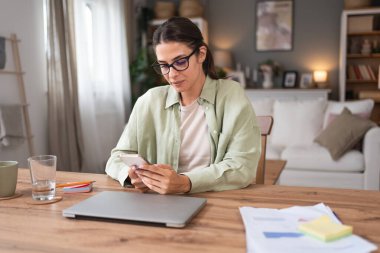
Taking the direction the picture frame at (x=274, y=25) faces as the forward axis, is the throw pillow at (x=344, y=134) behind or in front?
in front

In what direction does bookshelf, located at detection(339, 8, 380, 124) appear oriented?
toward the camera

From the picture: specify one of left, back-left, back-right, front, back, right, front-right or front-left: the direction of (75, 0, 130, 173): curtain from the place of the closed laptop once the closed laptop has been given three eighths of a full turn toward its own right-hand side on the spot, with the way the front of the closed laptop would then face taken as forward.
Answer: back-left

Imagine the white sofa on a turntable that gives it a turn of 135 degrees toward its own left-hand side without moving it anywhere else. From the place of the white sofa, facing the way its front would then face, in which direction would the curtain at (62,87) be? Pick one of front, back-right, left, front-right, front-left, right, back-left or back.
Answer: back-left

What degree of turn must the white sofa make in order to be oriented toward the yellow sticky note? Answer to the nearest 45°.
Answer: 0° — it already faces it

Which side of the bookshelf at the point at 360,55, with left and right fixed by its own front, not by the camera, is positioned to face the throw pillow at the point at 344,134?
front

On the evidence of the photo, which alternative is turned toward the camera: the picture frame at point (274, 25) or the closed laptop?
the picture frame

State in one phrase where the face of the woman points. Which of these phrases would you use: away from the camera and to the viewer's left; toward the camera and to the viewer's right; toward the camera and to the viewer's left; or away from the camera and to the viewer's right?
toward the camera and to the viewer's left

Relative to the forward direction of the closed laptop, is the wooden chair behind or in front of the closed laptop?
in front

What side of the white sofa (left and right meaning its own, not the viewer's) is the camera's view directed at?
front

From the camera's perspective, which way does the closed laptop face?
away from the camera

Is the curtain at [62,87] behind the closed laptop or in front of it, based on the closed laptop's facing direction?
in front

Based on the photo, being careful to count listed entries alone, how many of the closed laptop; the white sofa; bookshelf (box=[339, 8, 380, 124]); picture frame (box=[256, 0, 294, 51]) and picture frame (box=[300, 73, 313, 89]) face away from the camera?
1

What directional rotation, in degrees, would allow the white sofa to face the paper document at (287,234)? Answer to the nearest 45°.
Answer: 0° — it already faces it
